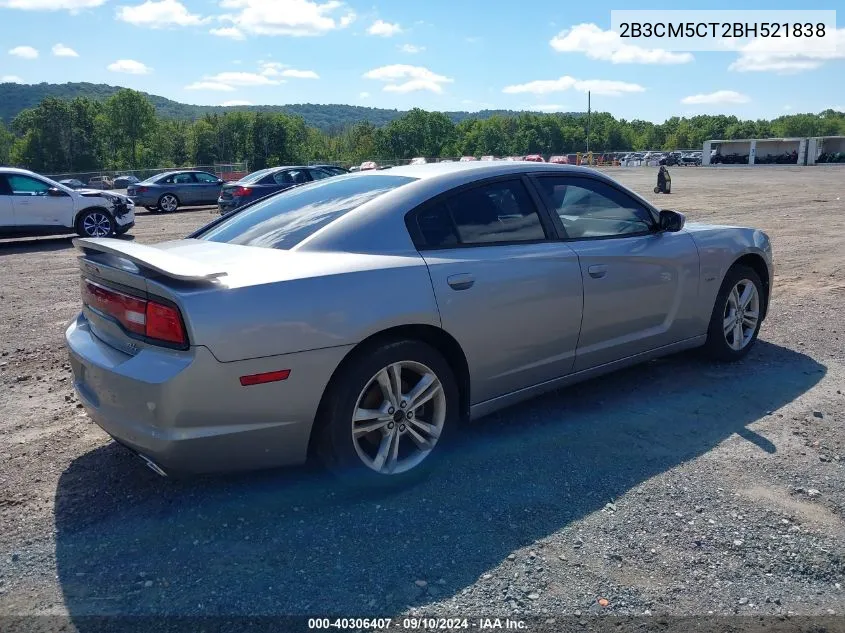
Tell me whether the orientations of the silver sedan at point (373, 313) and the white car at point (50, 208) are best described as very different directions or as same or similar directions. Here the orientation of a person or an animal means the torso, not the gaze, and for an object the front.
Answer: same or similar directions

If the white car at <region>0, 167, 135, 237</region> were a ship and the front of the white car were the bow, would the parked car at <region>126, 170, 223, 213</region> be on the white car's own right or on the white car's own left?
on the white car's own left

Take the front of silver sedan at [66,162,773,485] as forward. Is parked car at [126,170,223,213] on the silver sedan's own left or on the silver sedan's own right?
on the silver sedan's own left

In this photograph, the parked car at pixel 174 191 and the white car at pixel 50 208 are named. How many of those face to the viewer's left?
0

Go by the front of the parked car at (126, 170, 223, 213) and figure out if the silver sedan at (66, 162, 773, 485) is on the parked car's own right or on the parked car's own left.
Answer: on the parked car's own right

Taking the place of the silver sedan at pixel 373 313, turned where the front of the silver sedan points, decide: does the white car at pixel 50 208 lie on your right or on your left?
on your left

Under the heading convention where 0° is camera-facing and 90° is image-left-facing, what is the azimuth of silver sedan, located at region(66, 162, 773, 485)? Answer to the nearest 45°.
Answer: approximately 225°

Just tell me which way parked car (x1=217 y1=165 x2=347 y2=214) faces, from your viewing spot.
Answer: facing away from the viewer and to the right of the viewer

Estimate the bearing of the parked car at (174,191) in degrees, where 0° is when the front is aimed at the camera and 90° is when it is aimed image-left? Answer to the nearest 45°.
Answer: approximately 225°

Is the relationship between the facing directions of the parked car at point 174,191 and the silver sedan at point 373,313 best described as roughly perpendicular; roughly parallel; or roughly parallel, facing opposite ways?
roughly parallel

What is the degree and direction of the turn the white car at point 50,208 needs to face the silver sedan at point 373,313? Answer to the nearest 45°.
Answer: approximately 90° to its right

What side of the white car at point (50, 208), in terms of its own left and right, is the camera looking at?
right

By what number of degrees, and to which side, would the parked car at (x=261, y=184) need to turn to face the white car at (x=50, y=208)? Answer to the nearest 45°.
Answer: approximately 180°
